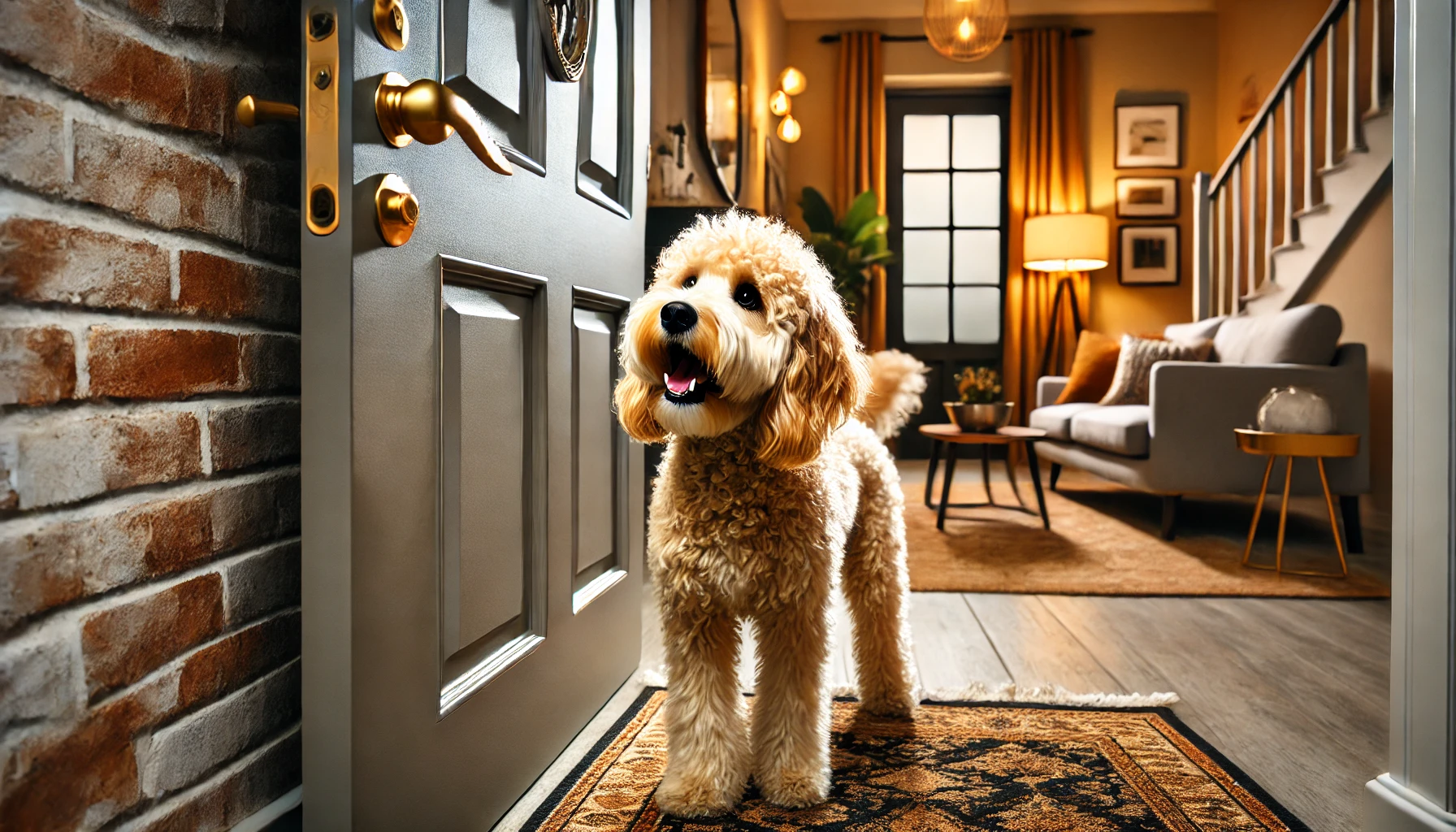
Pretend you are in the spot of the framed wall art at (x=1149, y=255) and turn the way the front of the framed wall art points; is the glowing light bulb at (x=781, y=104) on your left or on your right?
on your right

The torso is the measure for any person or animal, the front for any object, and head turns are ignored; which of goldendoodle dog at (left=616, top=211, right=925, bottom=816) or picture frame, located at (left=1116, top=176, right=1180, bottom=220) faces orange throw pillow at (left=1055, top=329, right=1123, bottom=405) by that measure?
the picture frame

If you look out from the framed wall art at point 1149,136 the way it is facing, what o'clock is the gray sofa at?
The gray sofa is roughly at 12 o'clock from the framed wall art.

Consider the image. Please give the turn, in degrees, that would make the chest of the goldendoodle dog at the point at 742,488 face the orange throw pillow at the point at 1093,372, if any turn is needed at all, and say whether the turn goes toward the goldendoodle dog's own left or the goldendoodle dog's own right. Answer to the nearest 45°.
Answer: approximately 180°

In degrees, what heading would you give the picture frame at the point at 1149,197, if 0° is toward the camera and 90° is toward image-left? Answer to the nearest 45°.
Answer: approximately 0°

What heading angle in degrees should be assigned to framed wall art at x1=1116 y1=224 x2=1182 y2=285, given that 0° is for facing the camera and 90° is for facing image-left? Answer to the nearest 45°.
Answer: approximately 0°

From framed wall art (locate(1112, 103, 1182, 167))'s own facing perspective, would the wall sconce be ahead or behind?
ahead

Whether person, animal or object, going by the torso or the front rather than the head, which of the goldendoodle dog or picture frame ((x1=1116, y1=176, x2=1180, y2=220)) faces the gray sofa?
the picture frame

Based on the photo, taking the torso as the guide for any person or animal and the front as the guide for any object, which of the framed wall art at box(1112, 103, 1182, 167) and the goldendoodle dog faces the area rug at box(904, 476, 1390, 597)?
the framed wall art

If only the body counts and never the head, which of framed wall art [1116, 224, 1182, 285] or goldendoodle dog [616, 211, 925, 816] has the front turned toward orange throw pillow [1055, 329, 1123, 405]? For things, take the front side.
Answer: the framed wall art

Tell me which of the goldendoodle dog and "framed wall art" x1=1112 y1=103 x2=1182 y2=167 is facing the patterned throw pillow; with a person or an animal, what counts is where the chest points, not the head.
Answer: the framed wall art
